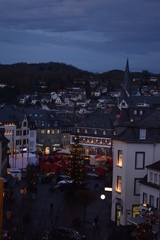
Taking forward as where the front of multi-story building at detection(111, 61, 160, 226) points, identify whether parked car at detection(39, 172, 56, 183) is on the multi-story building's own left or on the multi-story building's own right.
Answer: on the multi-story building's own right

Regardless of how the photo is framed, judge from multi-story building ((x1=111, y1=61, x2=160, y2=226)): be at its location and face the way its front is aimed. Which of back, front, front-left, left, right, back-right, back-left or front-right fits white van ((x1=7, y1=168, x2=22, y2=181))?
right

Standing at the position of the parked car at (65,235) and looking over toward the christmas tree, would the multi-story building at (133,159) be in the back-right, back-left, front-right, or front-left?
front-right

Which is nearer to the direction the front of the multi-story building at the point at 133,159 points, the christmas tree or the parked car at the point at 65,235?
the parked car

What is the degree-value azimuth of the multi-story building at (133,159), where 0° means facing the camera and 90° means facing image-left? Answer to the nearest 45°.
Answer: approximately 45°
